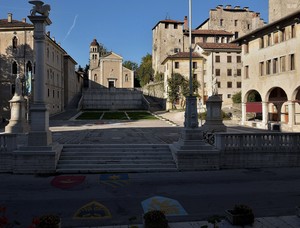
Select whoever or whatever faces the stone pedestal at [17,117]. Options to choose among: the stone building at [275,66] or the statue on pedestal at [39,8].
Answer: the stone building

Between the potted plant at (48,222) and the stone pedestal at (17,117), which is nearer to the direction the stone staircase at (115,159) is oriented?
the potted plant

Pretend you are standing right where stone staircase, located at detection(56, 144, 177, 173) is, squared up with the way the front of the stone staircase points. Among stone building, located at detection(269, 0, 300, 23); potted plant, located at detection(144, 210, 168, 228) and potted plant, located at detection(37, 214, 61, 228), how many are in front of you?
2

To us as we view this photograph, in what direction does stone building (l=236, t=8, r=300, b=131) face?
facing the viewer and to the left of the viewer

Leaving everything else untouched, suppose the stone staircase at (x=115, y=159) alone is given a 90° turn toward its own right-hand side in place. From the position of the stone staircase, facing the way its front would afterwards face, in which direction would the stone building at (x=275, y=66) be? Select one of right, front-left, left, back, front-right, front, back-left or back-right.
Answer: back-right

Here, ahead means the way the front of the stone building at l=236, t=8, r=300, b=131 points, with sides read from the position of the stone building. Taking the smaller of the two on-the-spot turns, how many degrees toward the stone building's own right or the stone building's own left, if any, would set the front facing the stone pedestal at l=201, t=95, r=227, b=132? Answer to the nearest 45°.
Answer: approximately 45° to the stone building's own left

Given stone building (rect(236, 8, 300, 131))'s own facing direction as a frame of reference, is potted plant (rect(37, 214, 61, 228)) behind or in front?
in front

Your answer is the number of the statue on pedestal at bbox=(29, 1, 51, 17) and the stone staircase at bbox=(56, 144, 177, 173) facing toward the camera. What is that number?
1

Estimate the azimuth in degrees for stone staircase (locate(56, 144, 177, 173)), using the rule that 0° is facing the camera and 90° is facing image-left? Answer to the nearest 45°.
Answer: approximately 0°

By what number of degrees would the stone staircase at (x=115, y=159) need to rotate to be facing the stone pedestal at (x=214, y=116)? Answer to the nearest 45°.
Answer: approximately 135° to its left
